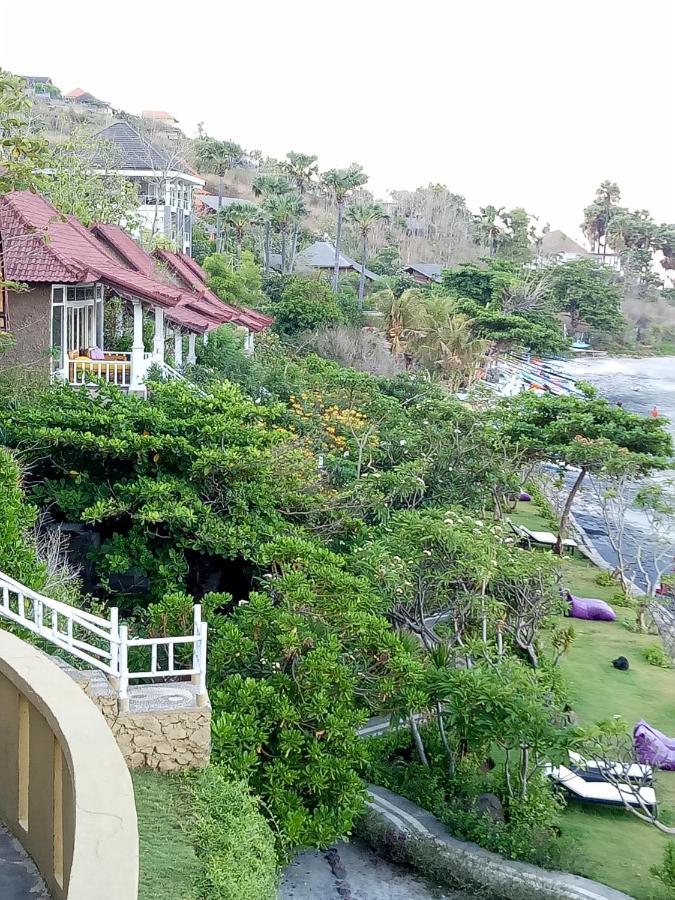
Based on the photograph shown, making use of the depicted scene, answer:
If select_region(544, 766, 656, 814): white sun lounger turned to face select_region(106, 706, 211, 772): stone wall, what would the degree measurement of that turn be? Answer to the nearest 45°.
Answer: approximately 135° to its right

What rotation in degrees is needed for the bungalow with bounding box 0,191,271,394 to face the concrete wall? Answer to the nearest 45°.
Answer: approximately 45° to its right

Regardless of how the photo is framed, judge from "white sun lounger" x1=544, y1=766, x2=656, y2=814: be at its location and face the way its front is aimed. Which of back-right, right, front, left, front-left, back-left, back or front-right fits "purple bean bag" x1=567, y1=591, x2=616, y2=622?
left

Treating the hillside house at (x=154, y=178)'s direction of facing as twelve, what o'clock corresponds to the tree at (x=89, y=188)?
The tree is roughly at 2 o'clock from the hillside house.

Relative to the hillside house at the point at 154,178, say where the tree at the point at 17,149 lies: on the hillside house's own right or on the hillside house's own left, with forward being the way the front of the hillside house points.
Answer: on the hillside house's own right

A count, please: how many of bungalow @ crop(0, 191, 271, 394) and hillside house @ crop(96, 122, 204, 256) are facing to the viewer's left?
0

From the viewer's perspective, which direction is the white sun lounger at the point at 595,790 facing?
to the viewer's right

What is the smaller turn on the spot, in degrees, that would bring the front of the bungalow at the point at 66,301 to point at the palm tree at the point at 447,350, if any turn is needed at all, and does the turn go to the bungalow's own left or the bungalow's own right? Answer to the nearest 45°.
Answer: approximately 90° to the bungalow's own left

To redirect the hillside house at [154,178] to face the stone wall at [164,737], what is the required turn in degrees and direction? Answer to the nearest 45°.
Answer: approximately 45° to its right

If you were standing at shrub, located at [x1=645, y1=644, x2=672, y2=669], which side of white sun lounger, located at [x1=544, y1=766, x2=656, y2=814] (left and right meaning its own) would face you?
left

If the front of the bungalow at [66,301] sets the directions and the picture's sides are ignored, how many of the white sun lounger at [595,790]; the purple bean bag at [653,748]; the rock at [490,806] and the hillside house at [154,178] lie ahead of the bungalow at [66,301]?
3

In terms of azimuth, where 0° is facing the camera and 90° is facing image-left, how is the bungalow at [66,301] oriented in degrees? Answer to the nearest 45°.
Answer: approximately 315°
